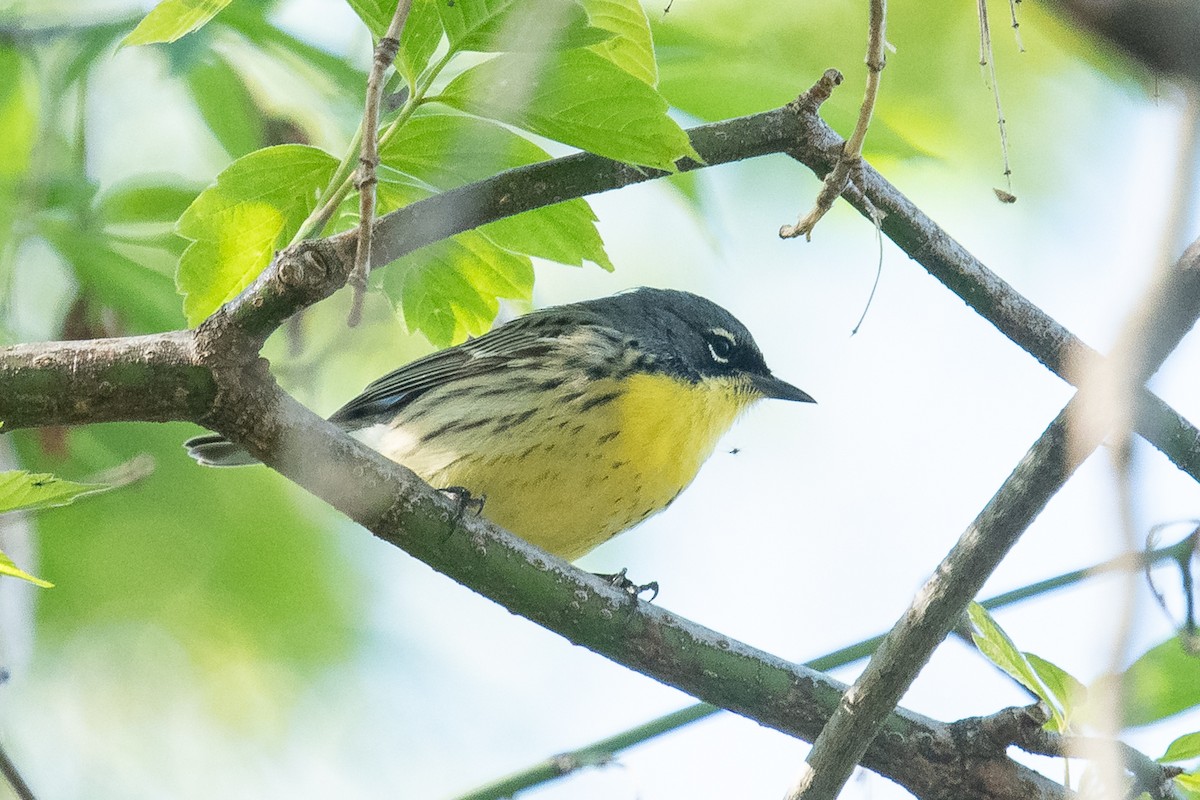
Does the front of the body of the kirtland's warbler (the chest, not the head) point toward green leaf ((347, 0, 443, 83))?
no

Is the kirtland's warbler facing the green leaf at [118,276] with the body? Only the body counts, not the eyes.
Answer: no

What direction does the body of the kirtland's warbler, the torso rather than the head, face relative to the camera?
to the viewer's right

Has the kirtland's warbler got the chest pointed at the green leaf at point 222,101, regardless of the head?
no

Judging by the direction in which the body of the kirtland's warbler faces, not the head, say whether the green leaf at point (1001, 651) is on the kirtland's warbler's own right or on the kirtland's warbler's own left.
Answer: on the kirtland's warbler's own left
